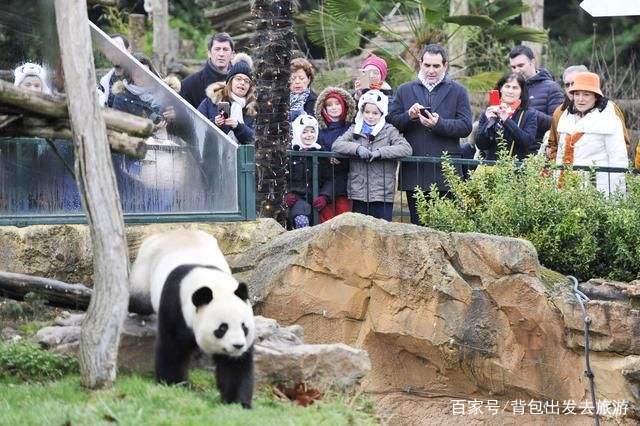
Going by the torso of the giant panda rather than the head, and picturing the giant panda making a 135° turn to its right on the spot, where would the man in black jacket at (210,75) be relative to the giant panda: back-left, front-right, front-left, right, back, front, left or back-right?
right

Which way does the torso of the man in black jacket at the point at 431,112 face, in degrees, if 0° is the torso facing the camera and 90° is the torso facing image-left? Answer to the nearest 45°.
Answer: approximately 0°

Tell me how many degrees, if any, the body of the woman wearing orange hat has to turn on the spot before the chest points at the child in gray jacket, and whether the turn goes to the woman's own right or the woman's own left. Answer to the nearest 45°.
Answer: approximately 45° to the woman's own right

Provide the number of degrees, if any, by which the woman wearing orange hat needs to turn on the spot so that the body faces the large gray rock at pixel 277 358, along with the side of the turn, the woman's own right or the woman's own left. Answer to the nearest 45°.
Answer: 0° — they already face it

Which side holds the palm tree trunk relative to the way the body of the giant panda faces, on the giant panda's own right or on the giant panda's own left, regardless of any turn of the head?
on the giant panda's own left

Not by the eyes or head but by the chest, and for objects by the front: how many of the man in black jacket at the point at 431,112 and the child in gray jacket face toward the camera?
2

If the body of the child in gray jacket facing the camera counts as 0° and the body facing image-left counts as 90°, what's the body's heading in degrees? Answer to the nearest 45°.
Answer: approximately 0°

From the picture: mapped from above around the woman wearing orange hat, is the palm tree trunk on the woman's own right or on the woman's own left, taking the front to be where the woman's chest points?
on the woman's own right
